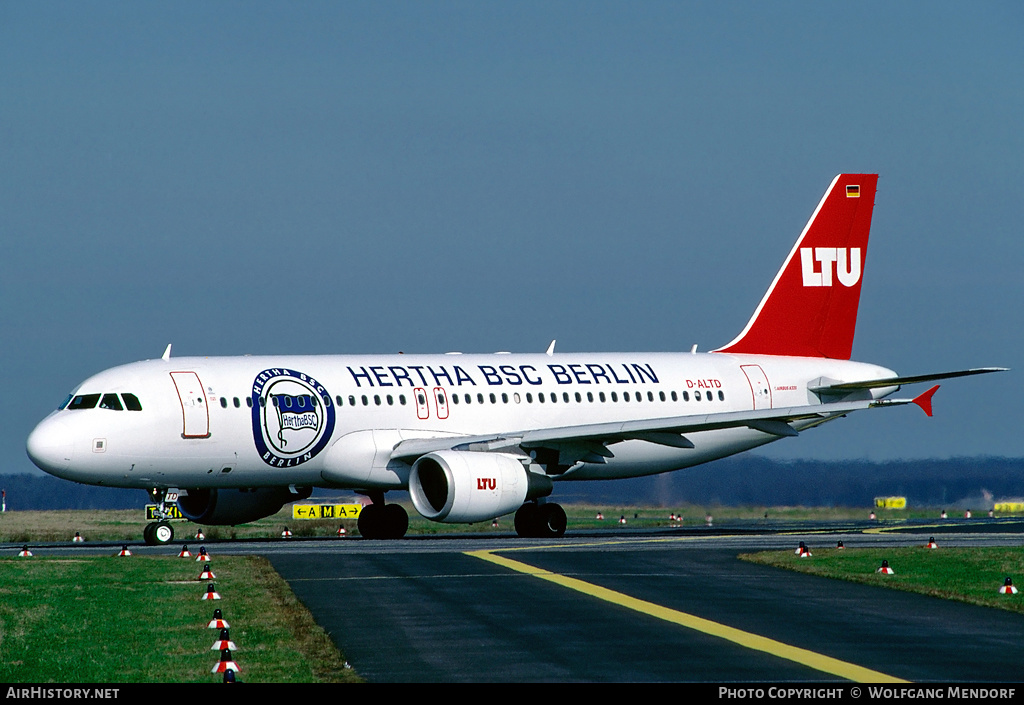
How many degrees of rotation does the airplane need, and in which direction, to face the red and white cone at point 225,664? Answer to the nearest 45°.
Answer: approximately 45° to its left

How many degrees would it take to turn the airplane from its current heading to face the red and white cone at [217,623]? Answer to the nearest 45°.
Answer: approximately 45° to its left

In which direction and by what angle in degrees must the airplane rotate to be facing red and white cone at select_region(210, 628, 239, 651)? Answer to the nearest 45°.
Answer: approximately 45° to its left

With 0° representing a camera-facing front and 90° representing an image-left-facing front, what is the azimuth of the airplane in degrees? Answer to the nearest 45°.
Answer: approximately 45°

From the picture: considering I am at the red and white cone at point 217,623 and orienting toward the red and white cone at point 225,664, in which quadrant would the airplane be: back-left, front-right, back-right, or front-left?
back-left
